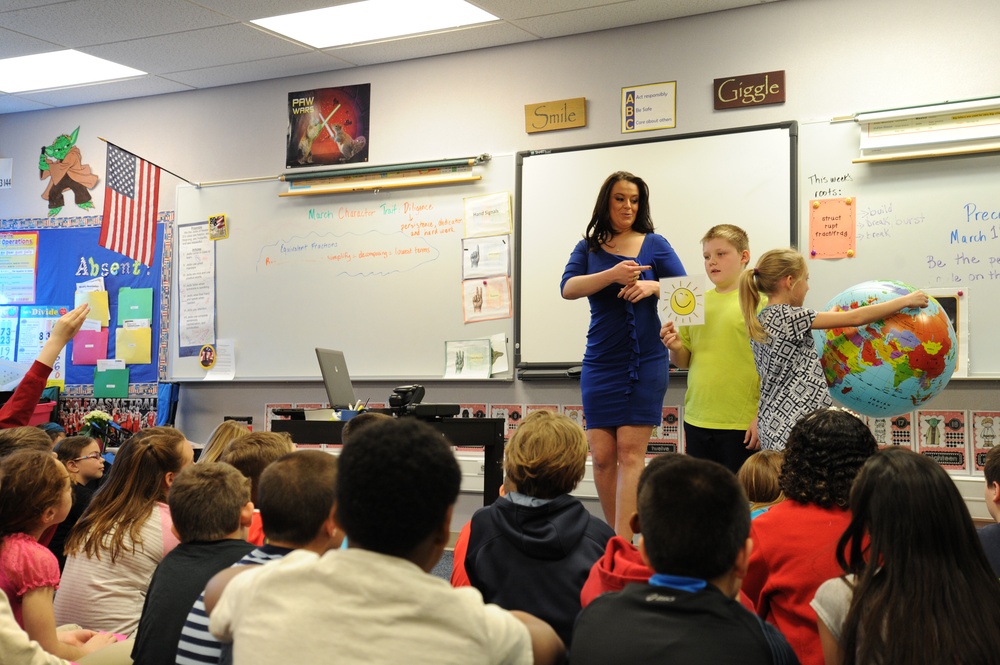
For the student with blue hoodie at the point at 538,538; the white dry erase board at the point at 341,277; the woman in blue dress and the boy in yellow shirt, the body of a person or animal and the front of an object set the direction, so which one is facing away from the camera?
the student with blue hoodie

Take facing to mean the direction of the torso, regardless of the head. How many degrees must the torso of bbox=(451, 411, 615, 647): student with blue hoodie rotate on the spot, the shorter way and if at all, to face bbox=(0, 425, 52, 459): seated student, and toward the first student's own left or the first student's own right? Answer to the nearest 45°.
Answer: approximately 45° to the first student's own left

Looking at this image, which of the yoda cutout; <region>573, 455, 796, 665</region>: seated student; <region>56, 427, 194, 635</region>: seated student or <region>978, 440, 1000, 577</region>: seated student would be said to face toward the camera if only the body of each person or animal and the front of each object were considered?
the yoda cutout

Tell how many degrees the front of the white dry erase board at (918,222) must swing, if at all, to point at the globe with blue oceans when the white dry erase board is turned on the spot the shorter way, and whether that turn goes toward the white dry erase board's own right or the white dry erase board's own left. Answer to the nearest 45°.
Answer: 0° — it already faces it

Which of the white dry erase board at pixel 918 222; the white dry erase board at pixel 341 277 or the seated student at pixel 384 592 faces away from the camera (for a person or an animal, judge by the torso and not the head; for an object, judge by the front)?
the seated student

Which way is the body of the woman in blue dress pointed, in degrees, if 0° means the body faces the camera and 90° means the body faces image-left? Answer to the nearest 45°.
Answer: approximately 0°

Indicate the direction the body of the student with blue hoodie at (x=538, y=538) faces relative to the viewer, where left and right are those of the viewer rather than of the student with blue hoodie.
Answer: facing away from the viewer

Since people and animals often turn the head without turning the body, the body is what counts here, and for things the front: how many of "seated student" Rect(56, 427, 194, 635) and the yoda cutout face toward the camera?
1

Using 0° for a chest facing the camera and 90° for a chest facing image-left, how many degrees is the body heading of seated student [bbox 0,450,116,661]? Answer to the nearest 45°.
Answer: approximately 225°

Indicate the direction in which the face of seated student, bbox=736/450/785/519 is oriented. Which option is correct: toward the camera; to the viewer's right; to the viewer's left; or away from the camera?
away from the camera

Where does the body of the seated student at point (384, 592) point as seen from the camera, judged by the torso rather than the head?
away from the camera

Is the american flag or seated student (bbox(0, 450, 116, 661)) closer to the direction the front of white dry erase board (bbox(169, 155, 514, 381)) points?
the seated student

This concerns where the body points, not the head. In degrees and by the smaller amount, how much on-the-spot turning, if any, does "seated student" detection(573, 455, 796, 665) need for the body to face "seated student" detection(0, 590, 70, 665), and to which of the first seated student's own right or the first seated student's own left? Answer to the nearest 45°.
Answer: approximately 90° to the first seated student's own left

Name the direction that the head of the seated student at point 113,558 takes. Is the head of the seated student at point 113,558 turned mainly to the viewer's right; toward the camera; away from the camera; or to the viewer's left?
away from the camera

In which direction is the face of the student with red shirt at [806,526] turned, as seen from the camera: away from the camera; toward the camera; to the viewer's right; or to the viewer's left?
away from the camera

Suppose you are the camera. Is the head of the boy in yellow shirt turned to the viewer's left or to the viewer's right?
to the viewer's left

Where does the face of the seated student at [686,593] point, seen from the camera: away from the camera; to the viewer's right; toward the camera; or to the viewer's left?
away from the camera
